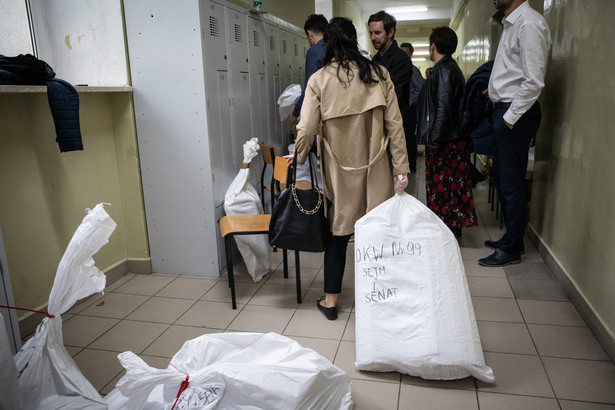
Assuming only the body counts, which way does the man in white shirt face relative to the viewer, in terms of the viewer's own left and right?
facing to the left of the viewer

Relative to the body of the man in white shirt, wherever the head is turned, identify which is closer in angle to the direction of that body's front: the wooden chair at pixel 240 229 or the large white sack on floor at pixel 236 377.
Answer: the wooden chair

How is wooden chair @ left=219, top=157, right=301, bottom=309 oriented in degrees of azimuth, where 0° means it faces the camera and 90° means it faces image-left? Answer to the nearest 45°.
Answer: approximately 90°

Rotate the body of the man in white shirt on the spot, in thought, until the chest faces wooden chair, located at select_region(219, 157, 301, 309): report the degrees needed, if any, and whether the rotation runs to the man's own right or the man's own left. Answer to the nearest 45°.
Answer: approximately 45° to the man's own left

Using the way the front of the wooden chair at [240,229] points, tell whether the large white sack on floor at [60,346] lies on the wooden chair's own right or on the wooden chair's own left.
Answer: on the wooden chair's own left

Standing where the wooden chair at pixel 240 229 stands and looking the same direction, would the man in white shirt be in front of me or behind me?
behind

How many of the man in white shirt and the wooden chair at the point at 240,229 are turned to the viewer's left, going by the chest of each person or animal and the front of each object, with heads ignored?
2

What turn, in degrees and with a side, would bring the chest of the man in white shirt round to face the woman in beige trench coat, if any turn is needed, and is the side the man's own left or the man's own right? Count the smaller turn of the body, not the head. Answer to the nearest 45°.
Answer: approximately 45° to the man's own left

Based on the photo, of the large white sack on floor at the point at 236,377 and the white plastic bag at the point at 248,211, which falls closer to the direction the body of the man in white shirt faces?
the white plastic bag

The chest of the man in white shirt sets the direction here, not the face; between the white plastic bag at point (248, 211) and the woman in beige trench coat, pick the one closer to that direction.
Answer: the white plastic bag

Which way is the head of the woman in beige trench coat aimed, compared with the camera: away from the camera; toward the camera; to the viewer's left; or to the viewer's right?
away from the camera

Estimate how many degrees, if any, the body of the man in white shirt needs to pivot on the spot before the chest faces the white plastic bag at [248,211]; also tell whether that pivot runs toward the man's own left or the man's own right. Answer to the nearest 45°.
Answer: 0° — they already face it
